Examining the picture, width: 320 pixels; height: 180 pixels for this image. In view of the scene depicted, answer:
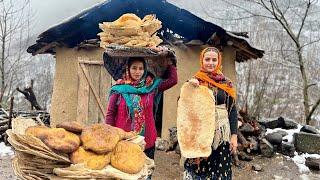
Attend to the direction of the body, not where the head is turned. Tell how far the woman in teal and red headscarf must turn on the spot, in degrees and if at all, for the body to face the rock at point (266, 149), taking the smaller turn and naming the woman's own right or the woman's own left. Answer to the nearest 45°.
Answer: approximately 135° to the woman's own left

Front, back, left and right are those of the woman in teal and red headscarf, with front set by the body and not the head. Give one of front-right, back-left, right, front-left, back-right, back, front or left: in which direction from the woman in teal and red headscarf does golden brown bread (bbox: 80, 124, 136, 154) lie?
front

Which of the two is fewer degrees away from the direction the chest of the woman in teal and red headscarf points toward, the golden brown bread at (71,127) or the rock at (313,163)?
the golden brown bread

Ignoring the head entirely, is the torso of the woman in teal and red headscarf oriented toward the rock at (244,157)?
no

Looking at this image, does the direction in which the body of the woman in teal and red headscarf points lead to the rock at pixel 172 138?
no

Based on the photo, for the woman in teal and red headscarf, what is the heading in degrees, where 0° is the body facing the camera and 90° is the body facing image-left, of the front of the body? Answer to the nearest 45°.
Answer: approximately 0°

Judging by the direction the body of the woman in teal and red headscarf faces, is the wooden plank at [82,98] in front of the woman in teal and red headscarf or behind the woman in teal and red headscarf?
behind

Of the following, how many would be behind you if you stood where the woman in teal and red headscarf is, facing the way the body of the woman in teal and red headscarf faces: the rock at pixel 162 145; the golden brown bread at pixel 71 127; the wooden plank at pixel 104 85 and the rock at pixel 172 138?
3

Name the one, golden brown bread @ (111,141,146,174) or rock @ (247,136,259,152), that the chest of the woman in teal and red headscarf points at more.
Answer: the golden brown bread

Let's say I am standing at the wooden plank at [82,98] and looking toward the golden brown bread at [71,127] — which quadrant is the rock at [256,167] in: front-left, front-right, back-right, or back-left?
front-left

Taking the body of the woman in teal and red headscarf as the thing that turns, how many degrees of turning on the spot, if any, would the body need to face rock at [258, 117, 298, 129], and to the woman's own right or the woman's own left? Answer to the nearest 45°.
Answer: approximately 135° to the woman's own left

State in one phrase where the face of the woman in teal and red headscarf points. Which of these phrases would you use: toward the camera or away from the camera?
toward the camera

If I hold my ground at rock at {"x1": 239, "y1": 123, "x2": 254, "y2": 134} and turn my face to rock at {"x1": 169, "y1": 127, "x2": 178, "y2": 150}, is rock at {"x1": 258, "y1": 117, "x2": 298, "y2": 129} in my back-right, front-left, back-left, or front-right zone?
back-right

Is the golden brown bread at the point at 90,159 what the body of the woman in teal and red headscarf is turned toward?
yes

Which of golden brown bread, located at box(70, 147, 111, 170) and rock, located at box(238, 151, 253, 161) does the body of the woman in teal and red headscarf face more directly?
the golden brown bread

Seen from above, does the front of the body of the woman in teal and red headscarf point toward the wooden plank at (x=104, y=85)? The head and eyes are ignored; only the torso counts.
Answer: no

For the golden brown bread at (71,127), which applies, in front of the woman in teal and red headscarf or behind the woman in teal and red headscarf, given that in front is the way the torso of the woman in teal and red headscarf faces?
in front

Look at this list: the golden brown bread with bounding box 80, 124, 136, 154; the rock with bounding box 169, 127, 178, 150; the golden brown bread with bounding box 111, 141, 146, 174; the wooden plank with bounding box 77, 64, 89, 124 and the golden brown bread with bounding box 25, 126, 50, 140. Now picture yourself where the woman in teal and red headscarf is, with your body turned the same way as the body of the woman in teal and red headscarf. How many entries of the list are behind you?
2
